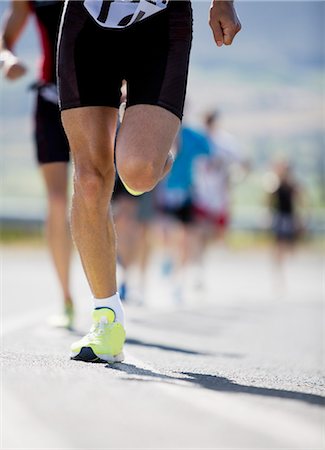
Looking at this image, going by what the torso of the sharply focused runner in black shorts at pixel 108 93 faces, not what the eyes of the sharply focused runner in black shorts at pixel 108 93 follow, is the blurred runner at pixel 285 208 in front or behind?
behind

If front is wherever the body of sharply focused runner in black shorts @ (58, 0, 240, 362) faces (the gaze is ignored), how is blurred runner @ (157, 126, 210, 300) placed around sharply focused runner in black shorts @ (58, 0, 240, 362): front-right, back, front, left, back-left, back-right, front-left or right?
back
